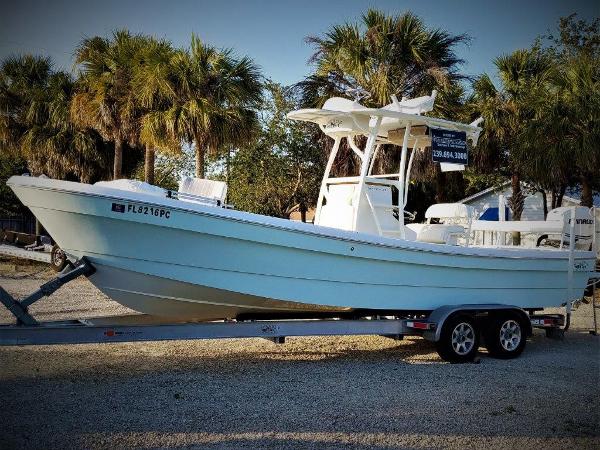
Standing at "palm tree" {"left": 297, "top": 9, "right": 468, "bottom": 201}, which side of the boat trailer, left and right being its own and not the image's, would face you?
right

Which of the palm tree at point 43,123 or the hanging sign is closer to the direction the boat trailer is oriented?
the palm tree

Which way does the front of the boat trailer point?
to the viewer's left

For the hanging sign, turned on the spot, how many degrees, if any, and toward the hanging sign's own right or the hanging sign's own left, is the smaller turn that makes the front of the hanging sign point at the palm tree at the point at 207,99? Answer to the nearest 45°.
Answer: approximately 135° to the hanging sign's own right

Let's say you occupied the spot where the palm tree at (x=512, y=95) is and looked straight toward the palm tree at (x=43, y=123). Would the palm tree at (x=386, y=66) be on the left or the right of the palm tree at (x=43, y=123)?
left

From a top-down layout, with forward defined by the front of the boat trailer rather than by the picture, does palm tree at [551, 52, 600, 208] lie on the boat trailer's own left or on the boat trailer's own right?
on the boat trailer's own right

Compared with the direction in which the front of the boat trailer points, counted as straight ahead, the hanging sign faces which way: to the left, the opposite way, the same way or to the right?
to the left

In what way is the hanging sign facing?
toward the camera

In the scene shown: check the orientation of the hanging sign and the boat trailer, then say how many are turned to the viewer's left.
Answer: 1

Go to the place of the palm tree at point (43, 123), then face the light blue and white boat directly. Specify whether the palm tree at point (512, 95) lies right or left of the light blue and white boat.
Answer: left

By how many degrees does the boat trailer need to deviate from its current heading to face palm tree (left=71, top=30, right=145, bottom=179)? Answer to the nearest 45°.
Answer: approximately 90° to its right

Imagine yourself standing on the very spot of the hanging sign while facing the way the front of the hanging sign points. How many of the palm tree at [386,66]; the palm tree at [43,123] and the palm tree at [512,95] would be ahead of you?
0

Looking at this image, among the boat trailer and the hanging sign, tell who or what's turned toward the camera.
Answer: the hanging sign

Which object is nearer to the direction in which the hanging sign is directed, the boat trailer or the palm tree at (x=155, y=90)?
the boat trailer

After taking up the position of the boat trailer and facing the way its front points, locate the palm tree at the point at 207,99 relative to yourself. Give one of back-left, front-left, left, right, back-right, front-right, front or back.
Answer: right
